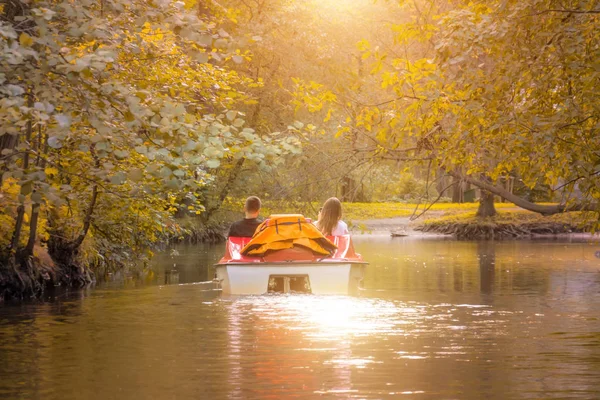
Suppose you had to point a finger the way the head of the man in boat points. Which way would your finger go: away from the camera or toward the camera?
away from the camera

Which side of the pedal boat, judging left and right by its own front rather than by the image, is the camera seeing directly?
back

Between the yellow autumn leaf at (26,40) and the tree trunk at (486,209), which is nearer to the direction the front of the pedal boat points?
the tree trunk

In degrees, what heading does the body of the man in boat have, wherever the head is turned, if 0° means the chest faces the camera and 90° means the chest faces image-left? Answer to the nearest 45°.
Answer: approximately 180°

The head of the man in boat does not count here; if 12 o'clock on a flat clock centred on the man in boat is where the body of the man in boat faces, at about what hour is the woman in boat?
The woman in boat is roughly at 3 o'clock from the man in boat.
